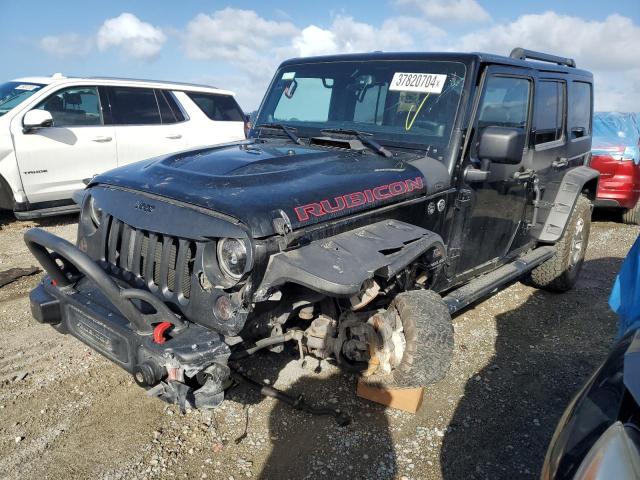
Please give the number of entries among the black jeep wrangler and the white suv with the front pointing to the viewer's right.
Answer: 0

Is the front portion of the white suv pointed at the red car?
no

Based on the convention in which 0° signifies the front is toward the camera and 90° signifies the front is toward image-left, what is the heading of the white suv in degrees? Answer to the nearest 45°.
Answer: approximately 45°

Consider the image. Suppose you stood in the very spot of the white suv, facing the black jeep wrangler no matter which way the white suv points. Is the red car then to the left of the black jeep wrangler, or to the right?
left

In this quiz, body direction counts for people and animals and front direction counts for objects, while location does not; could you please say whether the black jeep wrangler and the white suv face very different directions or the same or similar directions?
same or similar directions

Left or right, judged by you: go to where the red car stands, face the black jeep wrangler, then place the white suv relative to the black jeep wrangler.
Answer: right

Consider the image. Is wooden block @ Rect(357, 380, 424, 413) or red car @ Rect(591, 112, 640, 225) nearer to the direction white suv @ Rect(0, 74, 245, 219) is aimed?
the wooden block

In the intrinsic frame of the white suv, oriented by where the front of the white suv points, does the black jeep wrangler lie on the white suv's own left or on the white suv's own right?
on the white suv's own left

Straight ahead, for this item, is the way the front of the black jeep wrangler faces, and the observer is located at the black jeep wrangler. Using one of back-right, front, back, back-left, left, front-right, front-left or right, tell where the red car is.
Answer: back

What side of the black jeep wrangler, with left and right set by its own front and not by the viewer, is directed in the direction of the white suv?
right

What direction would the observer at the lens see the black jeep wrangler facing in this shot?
facing the viewer and to the left of the viewer
